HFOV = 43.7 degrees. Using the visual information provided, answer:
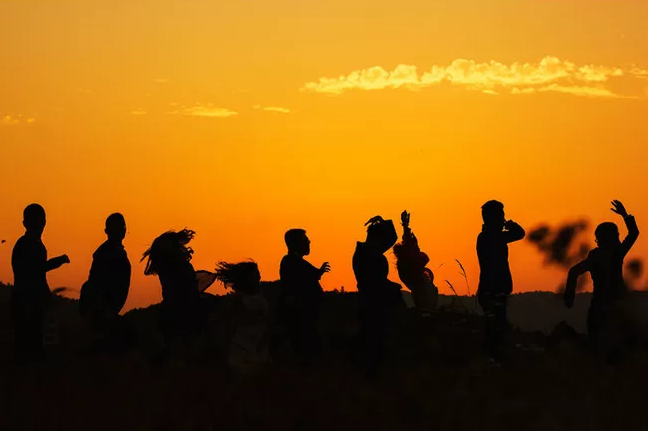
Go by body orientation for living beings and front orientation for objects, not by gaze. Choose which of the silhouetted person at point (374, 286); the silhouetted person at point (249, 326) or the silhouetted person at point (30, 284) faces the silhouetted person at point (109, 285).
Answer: the silhouetted person at point (30, 284)

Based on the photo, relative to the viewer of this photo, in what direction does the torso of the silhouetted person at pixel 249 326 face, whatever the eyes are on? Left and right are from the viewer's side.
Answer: facing to the right of the viewer

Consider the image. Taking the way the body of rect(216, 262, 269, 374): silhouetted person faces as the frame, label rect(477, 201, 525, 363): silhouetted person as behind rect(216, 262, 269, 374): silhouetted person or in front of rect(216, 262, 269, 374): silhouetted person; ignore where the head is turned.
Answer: in front

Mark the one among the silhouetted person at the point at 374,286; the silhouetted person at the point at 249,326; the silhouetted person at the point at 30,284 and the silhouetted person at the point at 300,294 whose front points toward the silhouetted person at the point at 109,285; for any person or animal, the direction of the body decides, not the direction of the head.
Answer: the silhouetted person at the point at 30,284

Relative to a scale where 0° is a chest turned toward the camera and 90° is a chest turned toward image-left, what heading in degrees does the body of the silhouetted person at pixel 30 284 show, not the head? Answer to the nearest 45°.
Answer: approximately 270°

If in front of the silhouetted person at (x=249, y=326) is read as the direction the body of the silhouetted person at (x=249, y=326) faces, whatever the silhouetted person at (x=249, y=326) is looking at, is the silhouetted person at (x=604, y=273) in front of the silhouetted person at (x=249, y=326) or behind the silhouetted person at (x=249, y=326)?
in front

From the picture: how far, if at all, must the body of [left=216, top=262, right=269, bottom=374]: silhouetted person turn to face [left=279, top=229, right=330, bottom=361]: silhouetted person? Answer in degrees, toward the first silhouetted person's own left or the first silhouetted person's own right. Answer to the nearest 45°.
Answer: approximately 45° to the first silhouetted person's own left

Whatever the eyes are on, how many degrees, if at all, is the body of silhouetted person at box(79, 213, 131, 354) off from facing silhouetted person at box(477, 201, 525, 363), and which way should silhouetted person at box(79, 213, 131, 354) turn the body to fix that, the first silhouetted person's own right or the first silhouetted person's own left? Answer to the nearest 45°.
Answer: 0° — they already face them

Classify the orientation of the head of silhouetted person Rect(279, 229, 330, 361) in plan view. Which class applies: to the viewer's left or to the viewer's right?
to the viewer's right

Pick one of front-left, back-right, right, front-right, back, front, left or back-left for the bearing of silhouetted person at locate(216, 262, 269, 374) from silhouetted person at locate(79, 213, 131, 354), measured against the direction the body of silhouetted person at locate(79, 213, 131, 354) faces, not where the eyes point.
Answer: front-right

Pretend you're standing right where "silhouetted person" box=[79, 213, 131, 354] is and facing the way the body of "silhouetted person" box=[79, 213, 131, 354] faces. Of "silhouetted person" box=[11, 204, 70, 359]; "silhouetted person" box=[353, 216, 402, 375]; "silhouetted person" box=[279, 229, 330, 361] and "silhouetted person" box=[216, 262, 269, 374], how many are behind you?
1

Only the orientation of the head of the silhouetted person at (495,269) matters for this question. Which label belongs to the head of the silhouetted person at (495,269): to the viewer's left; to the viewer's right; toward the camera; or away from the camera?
to the viewer's right
